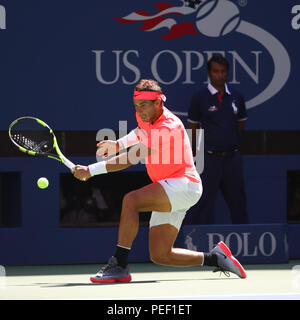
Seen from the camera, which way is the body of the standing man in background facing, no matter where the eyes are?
toward the camera

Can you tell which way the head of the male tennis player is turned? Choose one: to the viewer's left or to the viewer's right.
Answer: to the viewer's left

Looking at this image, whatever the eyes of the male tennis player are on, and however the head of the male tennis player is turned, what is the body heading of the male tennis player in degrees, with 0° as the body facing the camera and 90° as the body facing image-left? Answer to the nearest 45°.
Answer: approximately 90°

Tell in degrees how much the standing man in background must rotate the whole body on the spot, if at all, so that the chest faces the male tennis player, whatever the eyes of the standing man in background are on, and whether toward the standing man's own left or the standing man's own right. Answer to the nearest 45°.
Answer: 0° — they already face them
